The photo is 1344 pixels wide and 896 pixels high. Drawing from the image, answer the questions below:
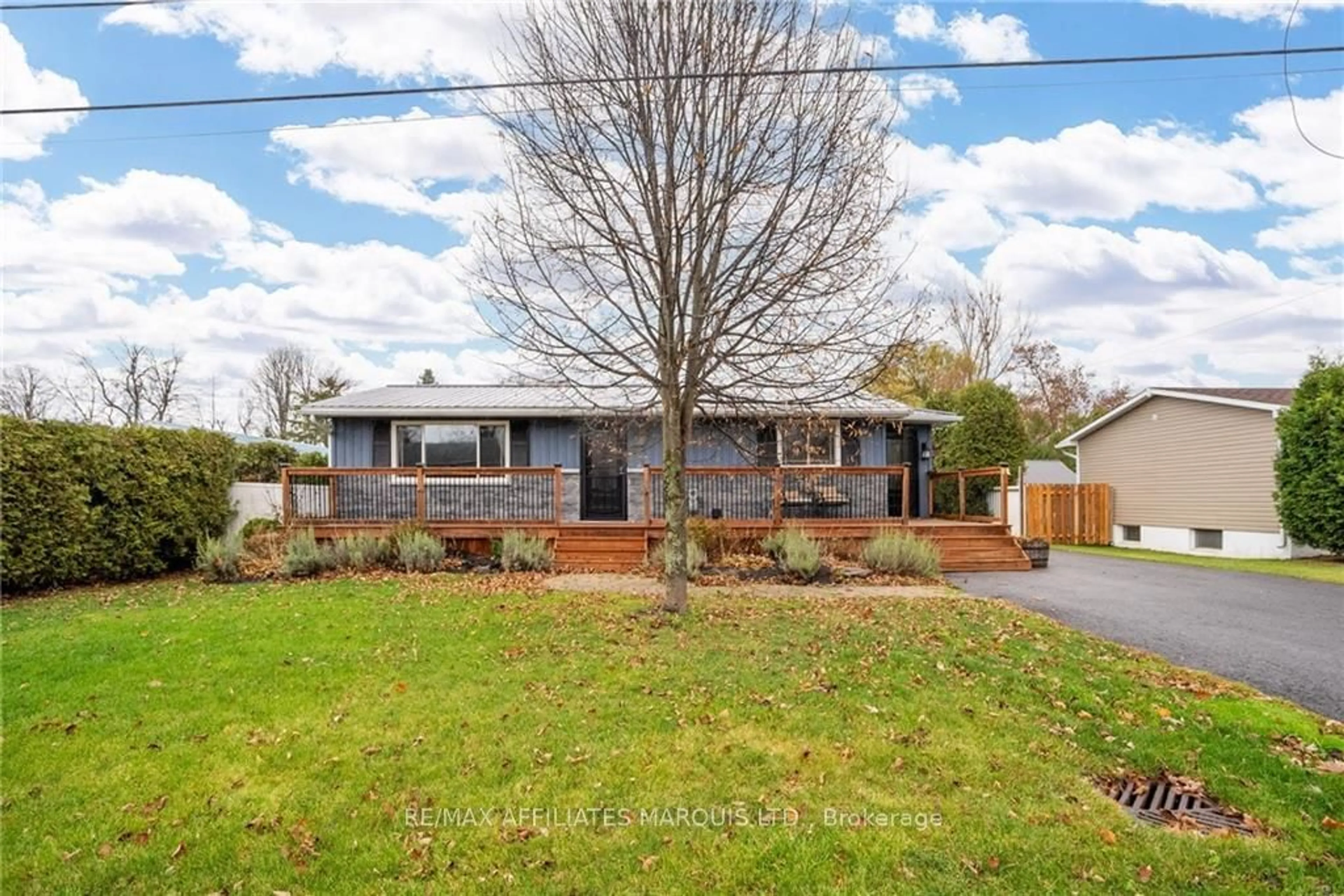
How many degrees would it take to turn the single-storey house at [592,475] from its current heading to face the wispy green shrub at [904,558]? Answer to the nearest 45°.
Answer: approximately 45° to its left

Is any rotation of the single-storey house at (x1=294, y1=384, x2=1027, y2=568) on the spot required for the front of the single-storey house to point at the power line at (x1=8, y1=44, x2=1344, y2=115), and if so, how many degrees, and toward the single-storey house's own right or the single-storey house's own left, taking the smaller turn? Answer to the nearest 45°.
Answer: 0° — it already faces it

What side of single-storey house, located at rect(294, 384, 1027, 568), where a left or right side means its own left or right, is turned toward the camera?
front

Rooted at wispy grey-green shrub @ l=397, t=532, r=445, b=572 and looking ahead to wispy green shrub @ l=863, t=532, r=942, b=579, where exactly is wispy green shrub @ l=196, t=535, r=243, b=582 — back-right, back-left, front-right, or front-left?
back-right

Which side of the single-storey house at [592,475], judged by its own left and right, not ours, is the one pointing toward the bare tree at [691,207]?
front

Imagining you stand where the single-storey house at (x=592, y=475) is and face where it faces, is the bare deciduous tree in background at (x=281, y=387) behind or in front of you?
behind

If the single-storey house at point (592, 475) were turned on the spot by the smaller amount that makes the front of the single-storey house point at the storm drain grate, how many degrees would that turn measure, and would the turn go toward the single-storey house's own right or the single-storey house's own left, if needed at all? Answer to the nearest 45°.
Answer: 0° — it already faces it

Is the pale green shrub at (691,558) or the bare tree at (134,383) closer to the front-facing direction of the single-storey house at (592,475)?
the pale green shrub

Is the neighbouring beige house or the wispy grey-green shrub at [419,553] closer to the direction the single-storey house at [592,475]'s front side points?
the wispy grey-green shrub
